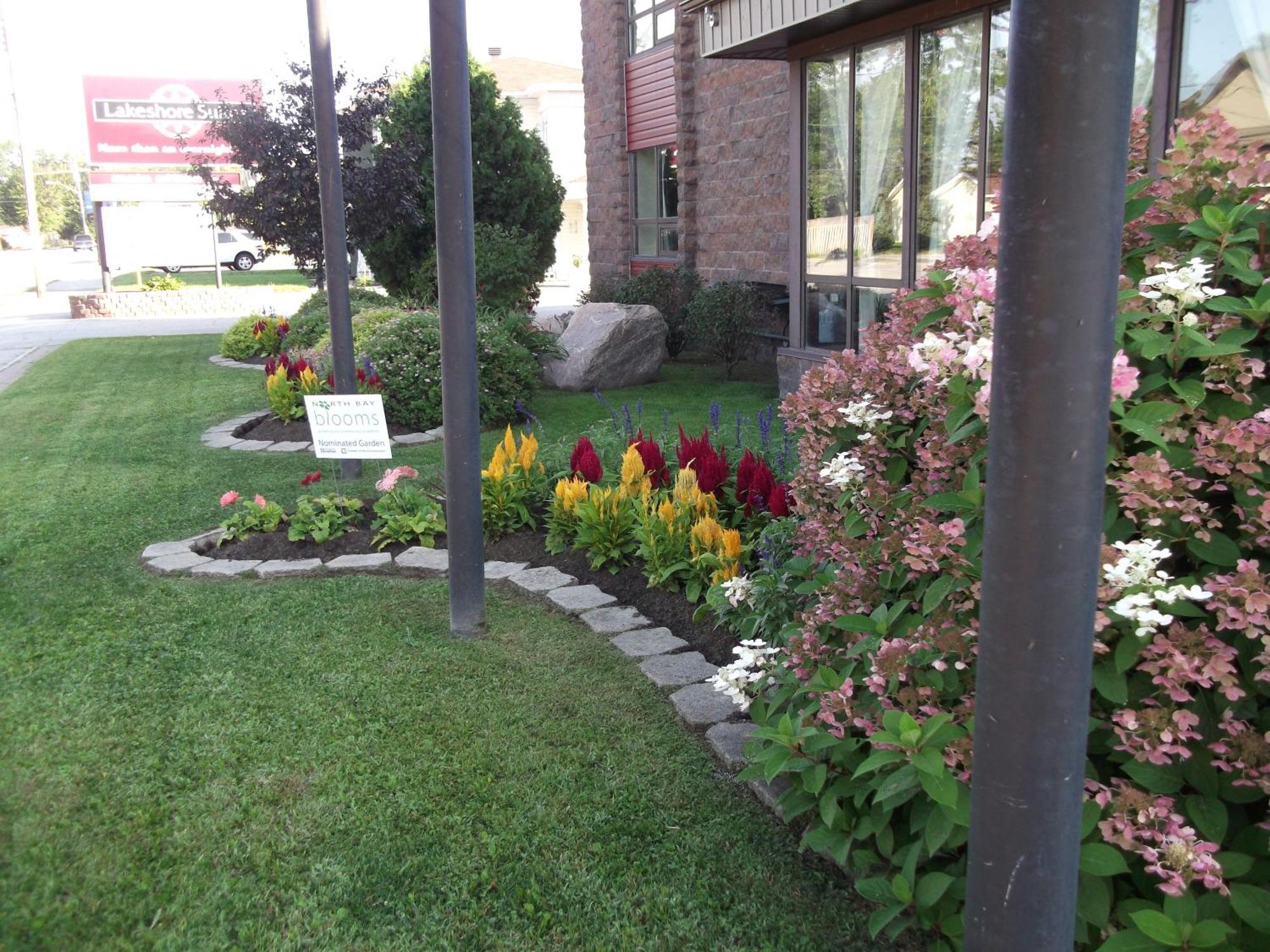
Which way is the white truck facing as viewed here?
to the viewer's right

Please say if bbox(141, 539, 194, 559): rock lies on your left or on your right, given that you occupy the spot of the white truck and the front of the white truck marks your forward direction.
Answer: on your right

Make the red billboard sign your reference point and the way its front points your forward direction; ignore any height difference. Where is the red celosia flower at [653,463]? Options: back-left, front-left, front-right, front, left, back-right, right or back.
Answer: front

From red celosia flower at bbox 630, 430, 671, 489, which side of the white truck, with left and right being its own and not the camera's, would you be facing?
right

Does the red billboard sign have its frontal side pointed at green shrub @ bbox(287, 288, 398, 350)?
yes

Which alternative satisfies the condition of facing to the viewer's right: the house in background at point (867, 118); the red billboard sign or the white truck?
the white truck

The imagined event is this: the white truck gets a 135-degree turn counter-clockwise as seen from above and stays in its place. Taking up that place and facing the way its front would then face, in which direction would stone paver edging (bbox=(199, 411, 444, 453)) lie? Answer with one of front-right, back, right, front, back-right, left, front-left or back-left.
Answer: back-left

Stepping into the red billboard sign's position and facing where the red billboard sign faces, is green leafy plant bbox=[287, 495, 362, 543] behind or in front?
in front

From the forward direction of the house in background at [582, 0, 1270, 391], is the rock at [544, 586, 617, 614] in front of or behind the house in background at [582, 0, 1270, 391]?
in front

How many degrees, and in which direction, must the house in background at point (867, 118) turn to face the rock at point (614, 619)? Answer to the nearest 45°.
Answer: approximately 45° to its left

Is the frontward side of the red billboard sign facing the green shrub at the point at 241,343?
yes

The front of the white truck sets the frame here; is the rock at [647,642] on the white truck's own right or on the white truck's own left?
on the white truck's own right

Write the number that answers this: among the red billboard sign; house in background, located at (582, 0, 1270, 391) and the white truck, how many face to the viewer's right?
1

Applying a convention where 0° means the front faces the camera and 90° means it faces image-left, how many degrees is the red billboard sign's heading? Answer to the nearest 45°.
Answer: approximately 0°

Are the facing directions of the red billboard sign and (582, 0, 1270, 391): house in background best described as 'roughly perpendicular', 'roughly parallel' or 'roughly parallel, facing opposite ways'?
roughly perpendicular

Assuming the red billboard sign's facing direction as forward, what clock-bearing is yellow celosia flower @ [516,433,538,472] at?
The yellow celosia flower is roughly at 12 o'clock from the red billboard sign.

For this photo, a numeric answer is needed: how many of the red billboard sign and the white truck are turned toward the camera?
1

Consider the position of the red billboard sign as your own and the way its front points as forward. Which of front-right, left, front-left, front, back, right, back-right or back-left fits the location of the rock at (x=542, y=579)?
front

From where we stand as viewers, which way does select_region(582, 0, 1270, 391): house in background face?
facing the viewer and to the left of the viewer

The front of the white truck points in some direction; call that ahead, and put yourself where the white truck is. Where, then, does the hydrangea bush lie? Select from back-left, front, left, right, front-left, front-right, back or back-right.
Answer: right
